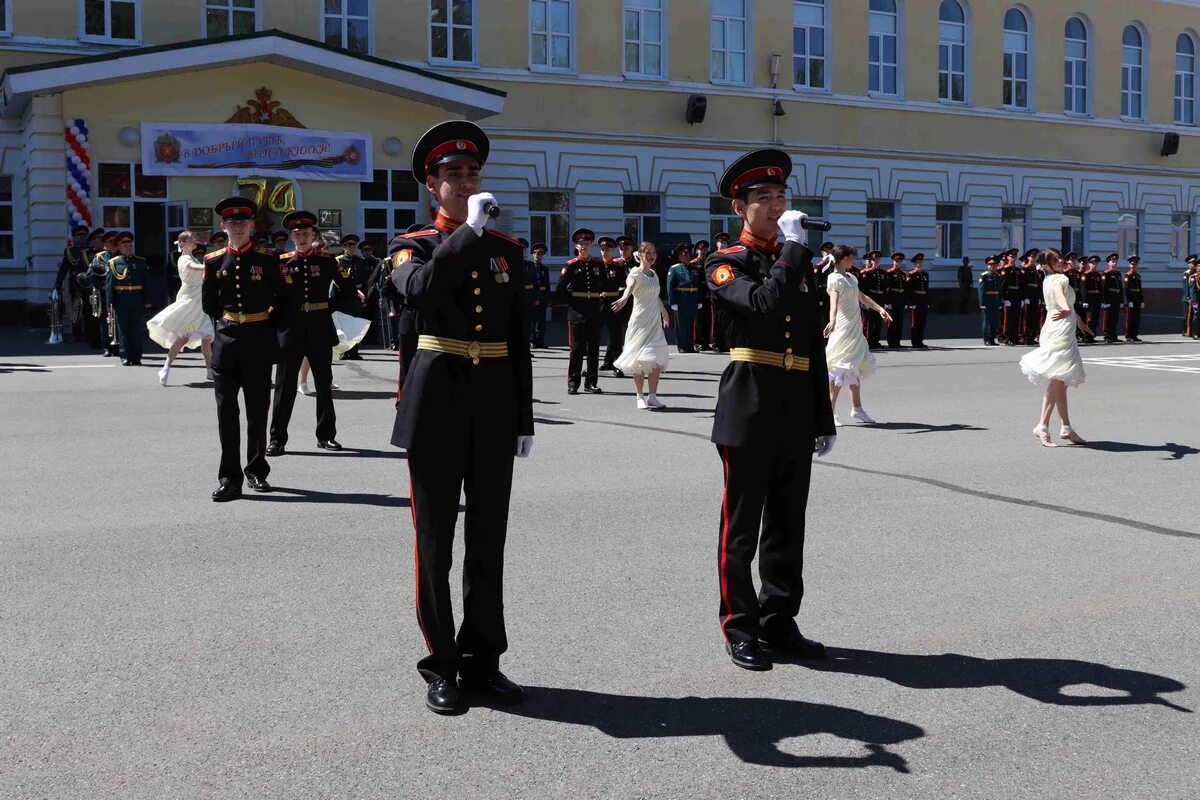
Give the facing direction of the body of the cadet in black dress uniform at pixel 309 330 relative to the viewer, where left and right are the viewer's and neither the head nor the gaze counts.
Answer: facing the viewer

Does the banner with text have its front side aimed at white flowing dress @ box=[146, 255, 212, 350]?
yes

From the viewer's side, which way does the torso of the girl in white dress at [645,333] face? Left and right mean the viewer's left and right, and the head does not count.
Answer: facing the viewer and to the right of the viewer

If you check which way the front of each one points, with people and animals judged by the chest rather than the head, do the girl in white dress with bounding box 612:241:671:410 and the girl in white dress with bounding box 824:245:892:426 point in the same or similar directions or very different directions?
same or similar directions

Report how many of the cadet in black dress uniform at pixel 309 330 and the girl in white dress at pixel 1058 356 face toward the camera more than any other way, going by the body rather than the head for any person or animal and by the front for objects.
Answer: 1

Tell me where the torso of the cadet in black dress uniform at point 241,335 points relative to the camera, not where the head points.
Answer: toward the camera

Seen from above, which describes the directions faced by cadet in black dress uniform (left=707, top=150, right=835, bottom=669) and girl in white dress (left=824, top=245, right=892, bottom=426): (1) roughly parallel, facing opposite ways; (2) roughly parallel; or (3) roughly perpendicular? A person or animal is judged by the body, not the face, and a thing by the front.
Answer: roughly parallel

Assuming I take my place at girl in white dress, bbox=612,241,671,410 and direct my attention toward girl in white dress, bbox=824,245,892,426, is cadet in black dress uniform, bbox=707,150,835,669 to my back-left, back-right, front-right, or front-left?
front-right

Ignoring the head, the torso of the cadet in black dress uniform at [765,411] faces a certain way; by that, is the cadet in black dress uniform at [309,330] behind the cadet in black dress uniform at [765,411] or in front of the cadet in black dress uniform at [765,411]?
behind
